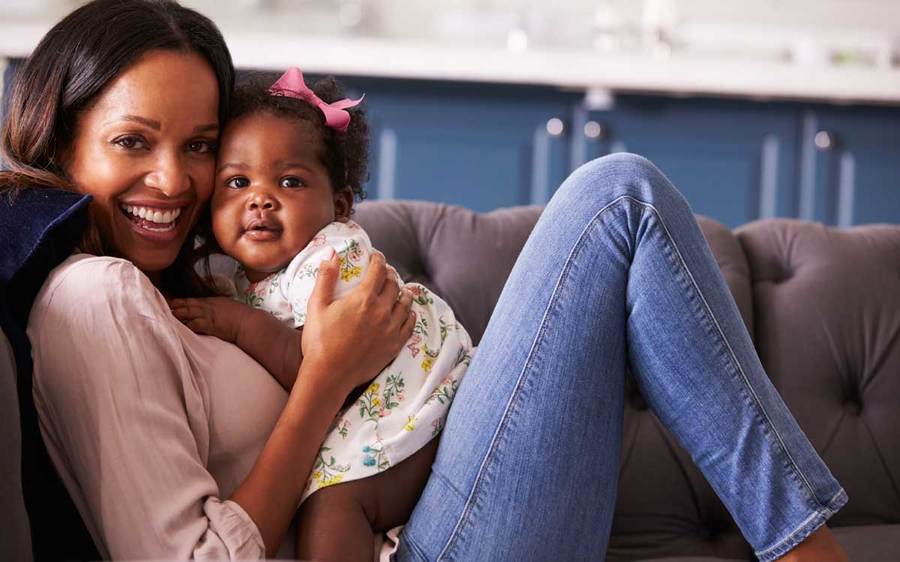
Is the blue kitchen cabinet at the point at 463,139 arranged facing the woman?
yes

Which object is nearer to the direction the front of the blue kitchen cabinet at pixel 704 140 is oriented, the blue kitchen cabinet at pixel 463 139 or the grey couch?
the grey couch

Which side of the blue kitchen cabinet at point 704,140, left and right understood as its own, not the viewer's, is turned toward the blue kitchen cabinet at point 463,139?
right
